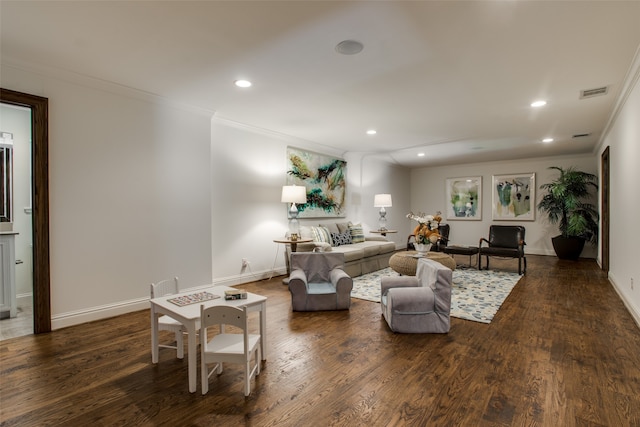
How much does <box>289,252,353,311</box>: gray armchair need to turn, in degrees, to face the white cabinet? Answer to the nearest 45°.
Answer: approximately 90° to its right

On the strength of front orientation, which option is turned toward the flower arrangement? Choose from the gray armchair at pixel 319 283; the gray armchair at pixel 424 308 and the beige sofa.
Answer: the beige sofa

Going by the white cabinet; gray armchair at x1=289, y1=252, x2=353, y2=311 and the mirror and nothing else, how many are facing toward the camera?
3

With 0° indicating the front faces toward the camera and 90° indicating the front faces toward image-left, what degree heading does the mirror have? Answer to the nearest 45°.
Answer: approximately 0°

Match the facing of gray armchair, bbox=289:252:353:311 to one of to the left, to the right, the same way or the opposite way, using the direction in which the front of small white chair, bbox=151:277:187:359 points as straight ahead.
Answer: to the right

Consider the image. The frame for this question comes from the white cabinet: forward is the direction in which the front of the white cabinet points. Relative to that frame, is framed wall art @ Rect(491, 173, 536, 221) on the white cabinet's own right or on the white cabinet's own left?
on the white cabinet's own left

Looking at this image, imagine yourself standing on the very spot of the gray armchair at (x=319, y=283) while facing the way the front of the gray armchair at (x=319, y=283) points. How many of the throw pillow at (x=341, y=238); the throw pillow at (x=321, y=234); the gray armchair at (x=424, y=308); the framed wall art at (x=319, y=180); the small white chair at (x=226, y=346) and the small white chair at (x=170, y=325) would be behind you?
3

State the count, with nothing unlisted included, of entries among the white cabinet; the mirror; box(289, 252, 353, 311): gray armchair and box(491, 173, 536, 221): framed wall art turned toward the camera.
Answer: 4

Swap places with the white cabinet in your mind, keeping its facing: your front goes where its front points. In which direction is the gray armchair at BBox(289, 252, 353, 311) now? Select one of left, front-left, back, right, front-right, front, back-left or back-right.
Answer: front-left

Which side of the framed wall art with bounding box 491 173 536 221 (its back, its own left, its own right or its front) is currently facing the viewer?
front

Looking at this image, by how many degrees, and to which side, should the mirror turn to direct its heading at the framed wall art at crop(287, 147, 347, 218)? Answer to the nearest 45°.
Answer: approximately 90° to its left

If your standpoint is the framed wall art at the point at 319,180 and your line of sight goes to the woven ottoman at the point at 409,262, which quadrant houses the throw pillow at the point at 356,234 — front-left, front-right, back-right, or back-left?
front-left

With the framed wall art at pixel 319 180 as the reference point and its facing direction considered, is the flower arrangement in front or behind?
in front

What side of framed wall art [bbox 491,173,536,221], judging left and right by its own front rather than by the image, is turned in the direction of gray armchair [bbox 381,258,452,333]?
front

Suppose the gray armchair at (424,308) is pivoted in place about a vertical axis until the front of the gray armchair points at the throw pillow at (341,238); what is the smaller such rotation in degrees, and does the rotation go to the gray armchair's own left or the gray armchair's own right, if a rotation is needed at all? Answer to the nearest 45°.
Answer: approximately 90° to the gray armchair's own right
